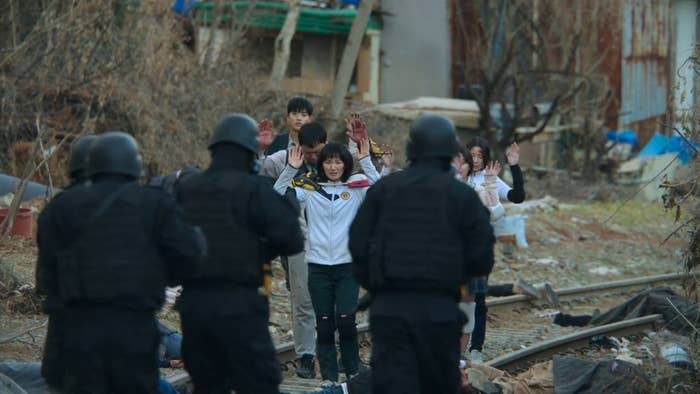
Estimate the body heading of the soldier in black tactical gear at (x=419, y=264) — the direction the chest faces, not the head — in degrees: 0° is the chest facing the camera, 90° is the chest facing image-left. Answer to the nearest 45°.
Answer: approximately 180°

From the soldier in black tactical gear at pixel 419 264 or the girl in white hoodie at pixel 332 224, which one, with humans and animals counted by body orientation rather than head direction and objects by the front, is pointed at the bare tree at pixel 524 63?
the soldier in black tactical gear

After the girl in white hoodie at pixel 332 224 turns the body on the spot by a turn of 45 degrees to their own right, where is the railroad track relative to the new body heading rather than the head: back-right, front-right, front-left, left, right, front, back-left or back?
back

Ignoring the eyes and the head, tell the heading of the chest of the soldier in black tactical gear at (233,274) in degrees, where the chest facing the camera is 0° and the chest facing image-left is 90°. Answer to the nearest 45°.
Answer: approximately 225°

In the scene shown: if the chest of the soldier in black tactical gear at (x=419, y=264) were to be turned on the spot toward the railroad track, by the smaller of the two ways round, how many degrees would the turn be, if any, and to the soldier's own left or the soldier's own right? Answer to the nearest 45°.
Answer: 0° — they already face it

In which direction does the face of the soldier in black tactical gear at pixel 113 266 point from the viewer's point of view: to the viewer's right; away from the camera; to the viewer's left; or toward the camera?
away from the camera

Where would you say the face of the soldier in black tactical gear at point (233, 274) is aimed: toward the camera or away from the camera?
away from the camera

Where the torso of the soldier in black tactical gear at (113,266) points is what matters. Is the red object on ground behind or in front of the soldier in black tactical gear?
in front

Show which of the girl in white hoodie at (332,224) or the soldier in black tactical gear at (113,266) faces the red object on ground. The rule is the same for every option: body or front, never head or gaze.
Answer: the soldier in black tactical gear

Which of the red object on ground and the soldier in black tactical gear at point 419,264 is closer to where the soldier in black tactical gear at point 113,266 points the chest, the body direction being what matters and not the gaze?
the red object on ground

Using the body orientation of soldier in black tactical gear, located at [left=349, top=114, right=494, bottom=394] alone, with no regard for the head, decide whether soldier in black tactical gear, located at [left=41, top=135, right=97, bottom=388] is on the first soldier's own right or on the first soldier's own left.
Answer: on the first soldier's own left

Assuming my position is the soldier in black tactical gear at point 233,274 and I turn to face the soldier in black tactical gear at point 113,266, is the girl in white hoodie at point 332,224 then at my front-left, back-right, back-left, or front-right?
back-right

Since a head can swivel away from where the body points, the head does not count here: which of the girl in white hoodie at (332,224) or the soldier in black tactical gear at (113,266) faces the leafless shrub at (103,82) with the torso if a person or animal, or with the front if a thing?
the soldier in black tactical gear

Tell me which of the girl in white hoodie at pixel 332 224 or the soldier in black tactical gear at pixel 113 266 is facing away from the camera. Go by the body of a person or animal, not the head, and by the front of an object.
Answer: the soldier in black tactical gear

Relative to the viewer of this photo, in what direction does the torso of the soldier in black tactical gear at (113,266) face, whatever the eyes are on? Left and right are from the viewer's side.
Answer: facing away from the viewer

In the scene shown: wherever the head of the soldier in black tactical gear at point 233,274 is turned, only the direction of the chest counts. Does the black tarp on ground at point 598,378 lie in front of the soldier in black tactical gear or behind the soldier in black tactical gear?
in front
